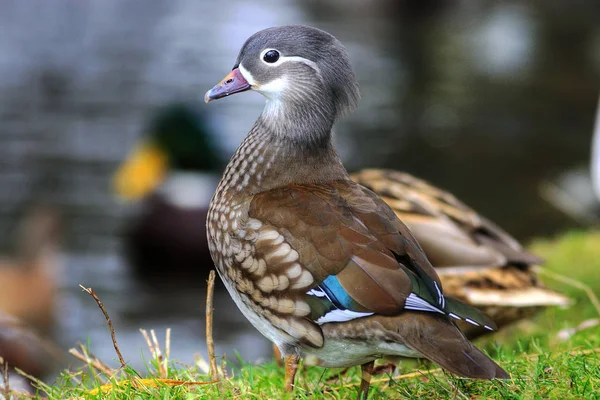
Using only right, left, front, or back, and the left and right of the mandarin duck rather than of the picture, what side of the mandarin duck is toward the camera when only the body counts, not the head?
left

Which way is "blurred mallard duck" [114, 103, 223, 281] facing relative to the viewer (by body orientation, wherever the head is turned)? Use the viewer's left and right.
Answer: facing the viewer and to the left of the viewer

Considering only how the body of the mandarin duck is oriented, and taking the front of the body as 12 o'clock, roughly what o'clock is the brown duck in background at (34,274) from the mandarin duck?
The brown duck in background is roughly at 2 o'clock from the mandarin duck.

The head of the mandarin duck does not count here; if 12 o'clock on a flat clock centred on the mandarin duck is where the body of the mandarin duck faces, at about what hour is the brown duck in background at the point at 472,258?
The brown duck in background is roughly at 4 o'clock from the mandarin duck.

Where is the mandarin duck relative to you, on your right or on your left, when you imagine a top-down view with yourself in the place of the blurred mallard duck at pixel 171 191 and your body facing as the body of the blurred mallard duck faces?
on your left

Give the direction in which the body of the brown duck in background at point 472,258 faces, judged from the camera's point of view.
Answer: to the viewer's left

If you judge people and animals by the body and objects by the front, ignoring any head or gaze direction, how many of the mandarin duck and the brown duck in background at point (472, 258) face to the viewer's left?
2

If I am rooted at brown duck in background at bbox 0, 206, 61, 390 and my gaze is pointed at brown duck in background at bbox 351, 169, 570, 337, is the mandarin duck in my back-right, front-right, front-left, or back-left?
front-right
